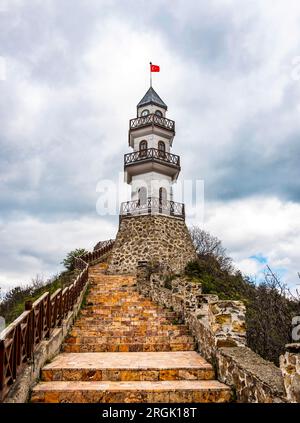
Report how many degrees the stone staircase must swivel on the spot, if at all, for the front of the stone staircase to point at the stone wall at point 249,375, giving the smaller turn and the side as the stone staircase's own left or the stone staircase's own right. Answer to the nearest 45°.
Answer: approximately 45° to the stone staircase's own left

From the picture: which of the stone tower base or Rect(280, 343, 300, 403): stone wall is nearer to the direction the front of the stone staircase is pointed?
the stone wall

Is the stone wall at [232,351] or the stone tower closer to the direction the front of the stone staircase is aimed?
the stone wall

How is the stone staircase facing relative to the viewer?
toward the camera

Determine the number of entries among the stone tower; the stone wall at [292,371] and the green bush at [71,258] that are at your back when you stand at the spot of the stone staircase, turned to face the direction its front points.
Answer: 2

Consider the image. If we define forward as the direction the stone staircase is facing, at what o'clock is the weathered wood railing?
The weathered wood railing is roughly at 2 o'clock from the stone staircase.

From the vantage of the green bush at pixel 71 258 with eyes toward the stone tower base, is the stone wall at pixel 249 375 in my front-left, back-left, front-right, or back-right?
front-right

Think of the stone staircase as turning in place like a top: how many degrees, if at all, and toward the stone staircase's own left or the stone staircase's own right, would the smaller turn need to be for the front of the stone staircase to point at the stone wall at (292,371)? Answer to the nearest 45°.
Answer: approximately 45° to the stone staircase's own left

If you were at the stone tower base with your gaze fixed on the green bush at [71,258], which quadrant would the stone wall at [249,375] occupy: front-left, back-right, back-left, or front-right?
back-left

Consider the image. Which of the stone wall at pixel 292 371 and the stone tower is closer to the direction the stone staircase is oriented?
the stone wall

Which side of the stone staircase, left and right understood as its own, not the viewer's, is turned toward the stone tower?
back

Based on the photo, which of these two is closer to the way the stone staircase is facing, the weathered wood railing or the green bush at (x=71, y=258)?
the weathered wood railing

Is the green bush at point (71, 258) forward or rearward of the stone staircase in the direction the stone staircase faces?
rearward
